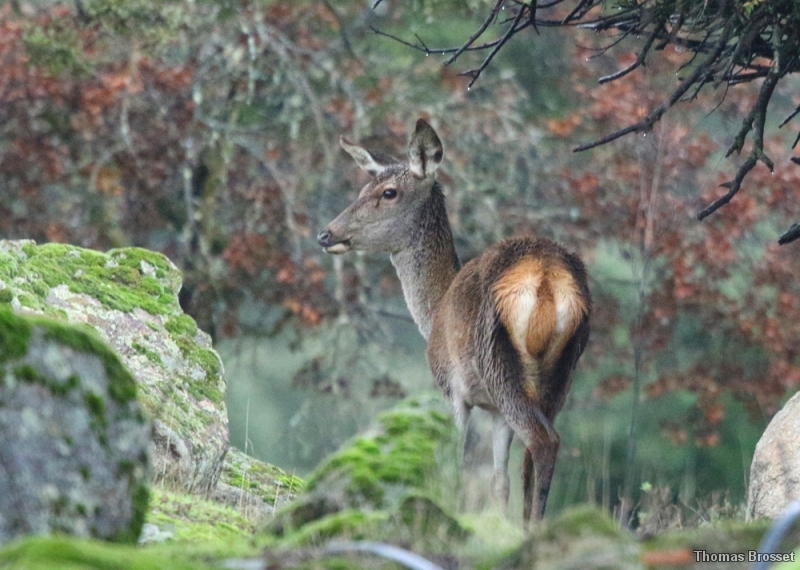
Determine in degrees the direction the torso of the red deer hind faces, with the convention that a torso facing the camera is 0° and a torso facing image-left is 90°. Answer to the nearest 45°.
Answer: approximately 135°

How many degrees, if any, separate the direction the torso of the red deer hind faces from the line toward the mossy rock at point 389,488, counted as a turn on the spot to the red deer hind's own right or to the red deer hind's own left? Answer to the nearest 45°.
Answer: approximately 135° to the red deer hind's own left

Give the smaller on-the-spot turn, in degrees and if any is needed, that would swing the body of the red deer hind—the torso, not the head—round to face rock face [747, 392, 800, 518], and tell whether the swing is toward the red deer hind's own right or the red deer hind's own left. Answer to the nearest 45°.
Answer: approximately 135° to the red deer hind's own right
